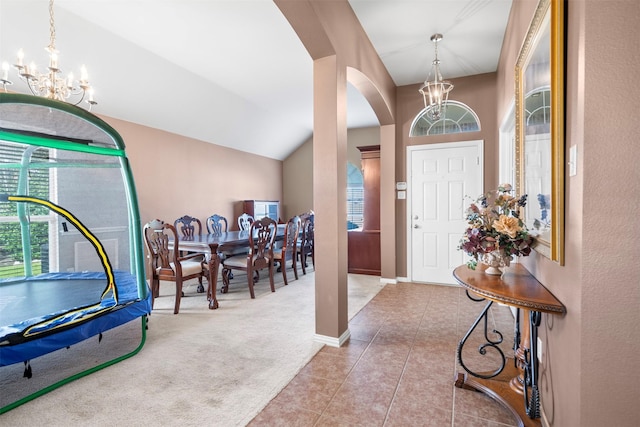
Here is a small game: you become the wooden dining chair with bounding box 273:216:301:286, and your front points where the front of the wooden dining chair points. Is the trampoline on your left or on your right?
on your left

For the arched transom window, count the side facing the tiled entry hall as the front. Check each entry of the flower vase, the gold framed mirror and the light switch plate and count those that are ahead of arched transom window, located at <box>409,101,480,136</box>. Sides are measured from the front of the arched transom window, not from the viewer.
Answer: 3

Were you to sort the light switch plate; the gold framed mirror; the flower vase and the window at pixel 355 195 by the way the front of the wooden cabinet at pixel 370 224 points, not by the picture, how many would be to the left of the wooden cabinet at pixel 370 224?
3

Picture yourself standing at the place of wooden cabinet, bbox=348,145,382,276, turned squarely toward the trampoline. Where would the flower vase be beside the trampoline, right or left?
left

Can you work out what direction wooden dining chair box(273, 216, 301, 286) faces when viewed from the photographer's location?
facing away from the viewer and to the left of the viewer

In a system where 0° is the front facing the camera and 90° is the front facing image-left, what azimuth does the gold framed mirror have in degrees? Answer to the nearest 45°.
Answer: approximately 90°

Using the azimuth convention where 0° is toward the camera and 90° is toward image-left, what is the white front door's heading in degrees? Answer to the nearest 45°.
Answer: approximately 0°

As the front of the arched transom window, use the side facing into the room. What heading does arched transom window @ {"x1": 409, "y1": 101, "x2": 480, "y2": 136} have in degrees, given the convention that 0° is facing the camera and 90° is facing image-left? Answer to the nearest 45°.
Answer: approximately 0°

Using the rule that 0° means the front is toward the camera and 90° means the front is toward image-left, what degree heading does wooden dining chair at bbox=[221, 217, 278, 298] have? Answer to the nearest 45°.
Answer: approximately 135°

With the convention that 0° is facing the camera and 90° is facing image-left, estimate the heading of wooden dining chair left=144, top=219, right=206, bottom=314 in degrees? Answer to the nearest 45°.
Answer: approximately 225°

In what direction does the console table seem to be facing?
to the viewer's left

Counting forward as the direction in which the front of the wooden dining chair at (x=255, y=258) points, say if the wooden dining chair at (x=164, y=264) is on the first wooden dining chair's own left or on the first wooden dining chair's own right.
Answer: on the first wooden dining chair's own left
